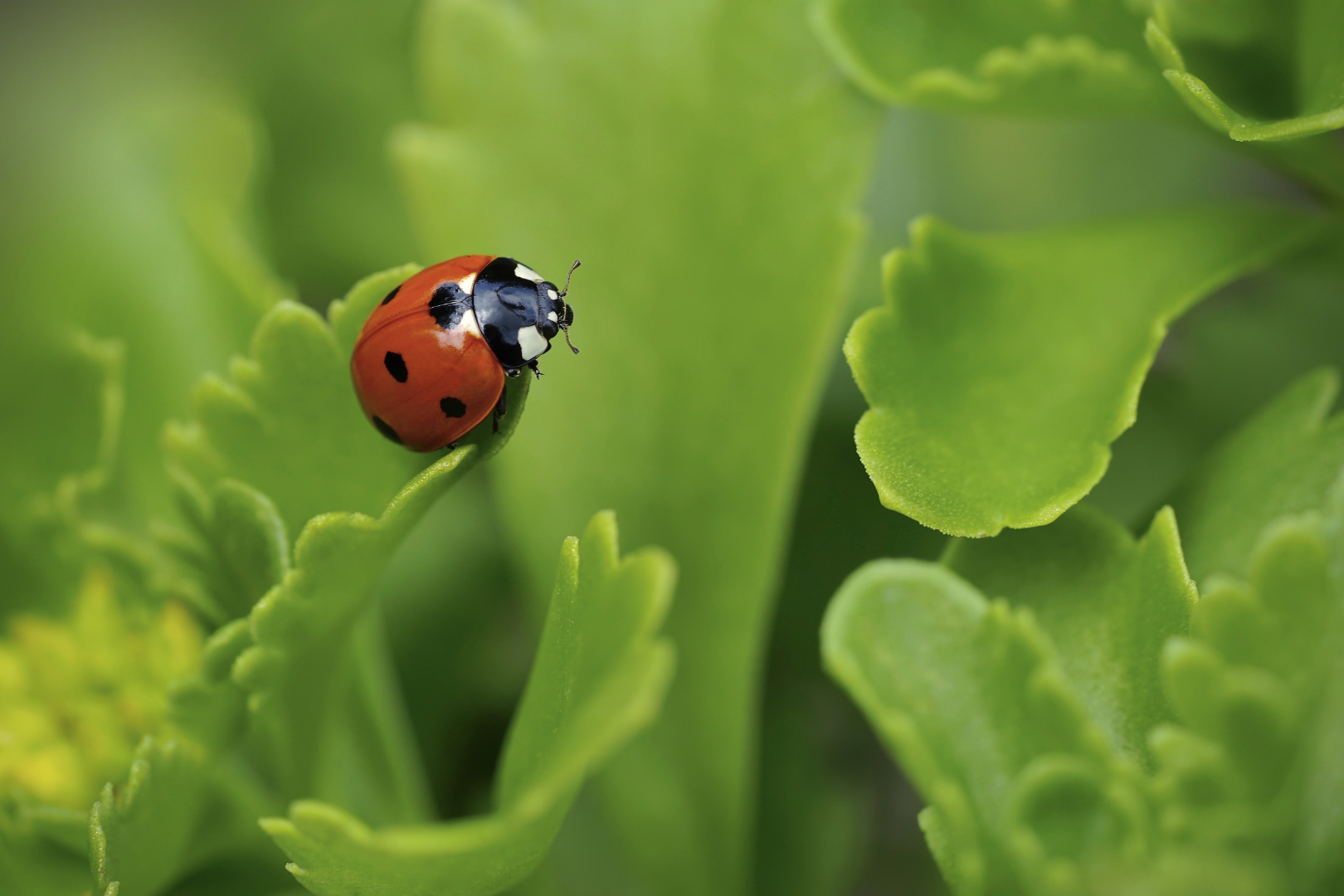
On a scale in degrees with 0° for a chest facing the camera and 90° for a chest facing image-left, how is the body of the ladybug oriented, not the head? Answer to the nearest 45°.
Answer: approximately 270°
